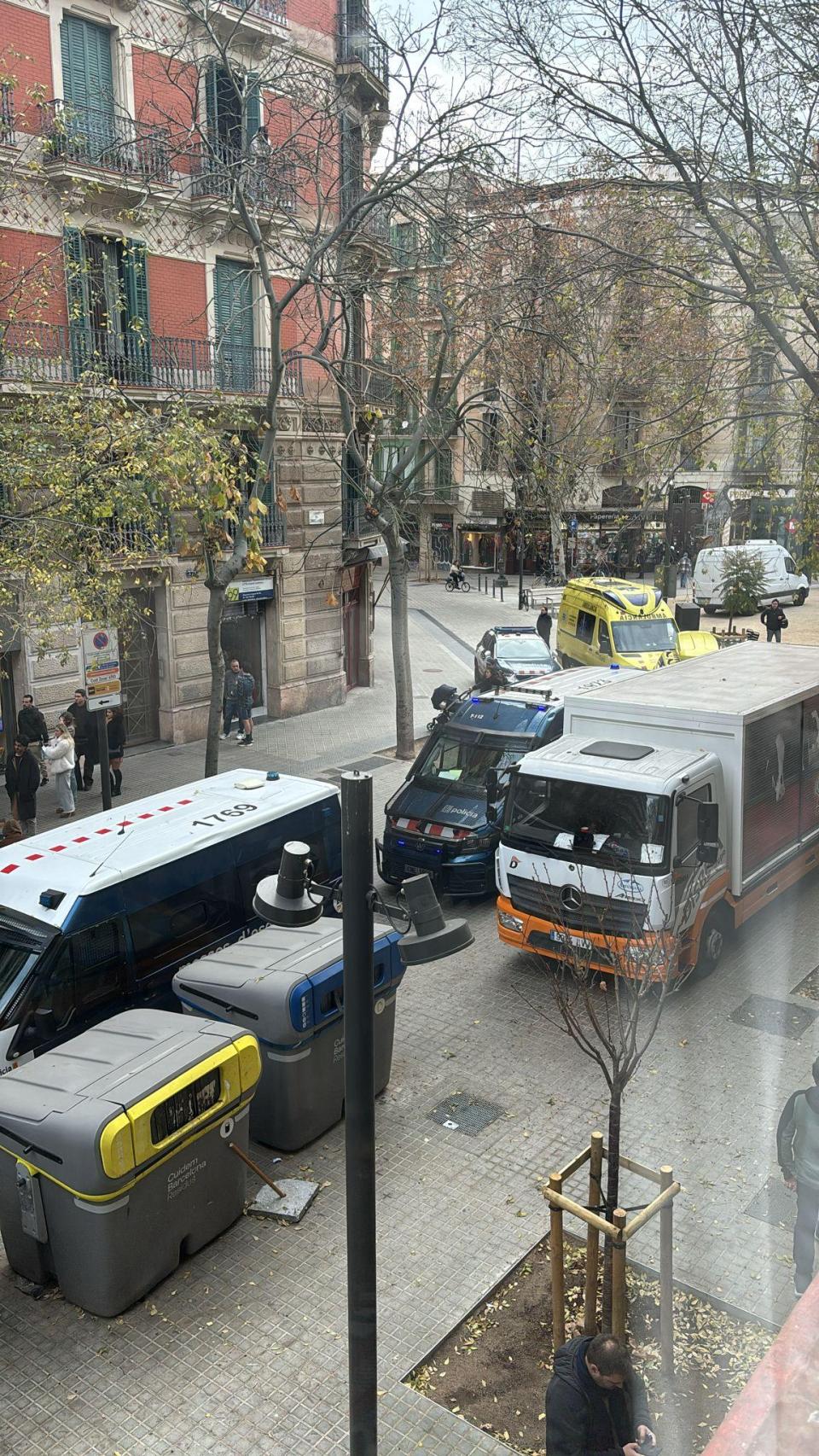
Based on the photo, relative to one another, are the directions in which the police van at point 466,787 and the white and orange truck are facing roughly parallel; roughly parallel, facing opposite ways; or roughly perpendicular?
roughly parallel

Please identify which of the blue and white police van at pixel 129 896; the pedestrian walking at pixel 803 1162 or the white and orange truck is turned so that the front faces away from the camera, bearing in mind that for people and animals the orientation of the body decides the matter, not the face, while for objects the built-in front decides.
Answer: the pedestrian walking

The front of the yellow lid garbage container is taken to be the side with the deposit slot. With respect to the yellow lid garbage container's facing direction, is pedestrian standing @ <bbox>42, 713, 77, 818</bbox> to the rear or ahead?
to the rear

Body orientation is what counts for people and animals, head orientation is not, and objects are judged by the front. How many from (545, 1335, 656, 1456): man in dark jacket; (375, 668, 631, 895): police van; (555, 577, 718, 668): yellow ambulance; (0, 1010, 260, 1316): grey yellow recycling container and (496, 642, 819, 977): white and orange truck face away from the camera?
0

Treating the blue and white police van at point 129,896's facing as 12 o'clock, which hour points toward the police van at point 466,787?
The police van is roughly at 6 o'clock from the blue and white police van.

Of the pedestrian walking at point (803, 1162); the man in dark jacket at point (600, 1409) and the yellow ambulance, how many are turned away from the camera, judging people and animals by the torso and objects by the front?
1

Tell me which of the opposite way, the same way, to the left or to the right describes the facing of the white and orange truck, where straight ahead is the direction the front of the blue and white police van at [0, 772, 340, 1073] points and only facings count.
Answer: the same way

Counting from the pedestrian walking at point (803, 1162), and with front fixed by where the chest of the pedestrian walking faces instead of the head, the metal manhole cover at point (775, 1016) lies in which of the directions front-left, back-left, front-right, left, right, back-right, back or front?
front

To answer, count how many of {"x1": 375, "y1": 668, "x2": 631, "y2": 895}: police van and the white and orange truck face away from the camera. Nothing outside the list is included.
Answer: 0

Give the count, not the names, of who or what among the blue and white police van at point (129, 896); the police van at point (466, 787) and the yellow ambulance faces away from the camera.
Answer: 0

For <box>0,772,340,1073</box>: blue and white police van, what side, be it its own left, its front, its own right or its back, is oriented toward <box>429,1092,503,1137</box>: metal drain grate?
left

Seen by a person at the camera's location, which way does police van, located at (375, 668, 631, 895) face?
facing the viewer and to the left of the viewer

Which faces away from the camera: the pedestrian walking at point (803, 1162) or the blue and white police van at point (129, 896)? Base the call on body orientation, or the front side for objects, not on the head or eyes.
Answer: the pedestrian walking

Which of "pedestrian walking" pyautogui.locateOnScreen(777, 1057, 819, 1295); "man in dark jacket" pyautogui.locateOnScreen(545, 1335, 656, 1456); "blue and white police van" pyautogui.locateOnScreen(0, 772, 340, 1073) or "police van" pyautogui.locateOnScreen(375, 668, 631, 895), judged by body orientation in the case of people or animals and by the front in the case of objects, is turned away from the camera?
the pedestrian walking

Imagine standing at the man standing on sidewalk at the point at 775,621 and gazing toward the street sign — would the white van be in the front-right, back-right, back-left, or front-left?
back-right

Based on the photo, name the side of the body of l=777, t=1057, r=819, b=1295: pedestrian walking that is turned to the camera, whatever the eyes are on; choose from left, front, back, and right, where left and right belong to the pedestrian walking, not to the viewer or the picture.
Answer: back

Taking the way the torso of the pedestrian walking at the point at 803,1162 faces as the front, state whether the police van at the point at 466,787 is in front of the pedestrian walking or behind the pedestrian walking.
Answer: in front

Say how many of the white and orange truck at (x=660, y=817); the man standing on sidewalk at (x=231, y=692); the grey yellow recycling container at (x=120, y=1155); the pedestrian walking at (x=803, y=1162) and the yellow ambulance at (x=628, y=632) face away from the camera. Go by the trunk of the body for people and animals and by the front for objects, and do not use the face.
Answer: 1

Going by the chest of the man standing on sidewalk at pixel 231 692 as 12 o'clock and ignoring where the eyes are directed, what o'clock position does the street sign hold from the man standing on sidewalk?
The street sign is roughly at 2 o'clock from the man standing on sidewalk.

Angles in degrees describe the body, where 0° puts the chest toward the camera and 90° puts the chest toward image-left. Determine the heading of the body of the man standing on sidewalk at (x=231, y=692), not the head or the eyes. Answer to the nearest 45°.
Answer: approximately 315°

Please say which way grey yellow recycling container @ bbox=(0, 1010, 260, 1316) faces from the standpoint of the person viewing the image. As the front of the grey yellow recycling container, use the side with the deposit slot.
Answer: facing the viewer and to the right of the viewer
